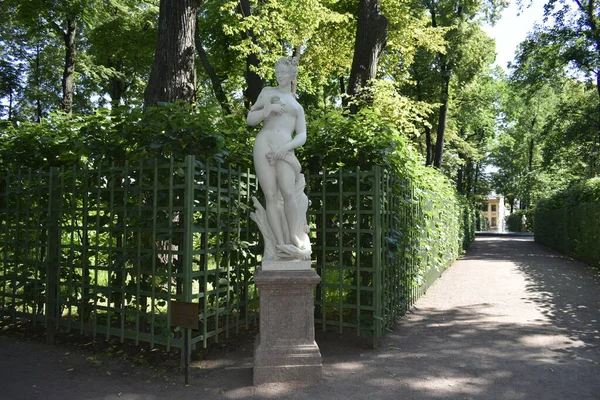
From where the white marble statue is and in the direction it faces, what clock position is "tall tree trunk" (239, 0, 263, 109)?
The tall tree trunk is roughly at 6 o'clock from the white marble statue.

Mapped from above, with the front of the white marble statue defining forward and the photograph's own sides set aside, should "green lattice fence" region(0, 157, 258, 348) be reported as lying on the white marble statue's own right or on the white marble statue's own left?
on the white marble statue's own right

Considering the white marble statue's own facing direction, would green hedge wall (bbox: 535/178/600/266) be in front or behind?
behind

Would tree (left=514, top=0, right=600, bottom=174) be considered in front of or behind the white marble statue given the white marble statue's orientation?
behind

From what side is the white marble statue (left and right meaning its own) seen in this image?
front

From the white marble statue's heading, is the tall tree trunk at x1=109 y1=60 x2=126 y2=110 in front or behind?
behind

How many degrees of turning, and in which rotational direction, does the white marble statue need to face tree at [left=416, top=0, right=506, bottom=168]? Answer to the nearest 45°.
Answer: approximately 135° to its left

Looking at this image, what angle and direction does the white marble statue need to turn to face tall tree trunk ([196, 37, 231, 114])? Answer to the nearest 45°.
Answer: approximately 180°

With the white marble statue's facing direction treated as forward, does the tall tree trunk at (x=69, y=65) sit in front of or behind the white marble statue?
behind
